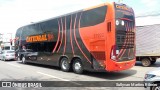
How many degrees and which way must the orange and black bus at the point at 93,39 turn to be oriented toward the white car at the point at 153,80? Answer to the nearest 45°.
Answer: approximately 135° to its left
